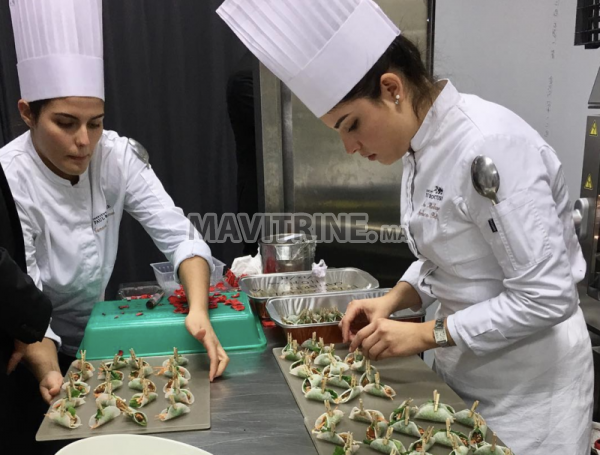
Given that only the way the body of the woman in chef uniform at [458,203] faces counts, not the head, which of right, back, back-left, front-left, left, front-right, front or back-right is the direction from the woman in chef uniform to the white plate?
front-left

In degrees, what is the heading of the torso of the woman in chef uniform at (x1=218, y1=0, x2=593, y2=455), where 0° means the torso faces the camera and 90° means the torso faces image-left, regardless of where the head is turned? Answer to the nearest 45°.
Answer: approximately 90°

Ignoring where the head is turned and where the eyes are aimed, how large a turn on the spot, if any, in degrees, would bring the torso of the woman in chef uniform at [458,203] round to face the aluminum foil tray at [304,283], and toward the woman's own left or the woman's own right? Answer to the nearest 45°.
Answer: approximately 45° to the woman's own right

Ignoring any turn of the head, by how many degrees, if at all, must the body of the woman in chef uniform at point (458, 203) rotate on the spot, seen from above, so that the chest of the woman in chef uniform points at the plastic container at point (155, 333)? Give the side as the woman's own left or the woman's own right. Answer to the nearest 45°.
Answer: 0° — they already face it

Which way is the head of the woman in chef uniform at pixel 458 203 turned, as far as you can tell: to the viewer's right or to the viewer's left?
to the viewer's left
